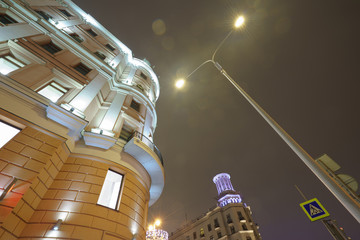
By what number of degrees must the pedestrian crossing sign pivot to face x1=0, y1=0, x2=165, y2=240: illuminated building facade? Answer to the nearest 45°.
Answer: approximately 45° to its right

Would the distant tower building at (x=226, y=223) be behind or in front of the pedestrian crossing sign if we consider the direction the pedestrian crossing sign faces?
behind

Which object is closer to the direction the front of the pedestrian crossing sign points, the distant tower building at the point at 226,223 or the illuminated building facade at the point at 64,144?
the illuminated building facade

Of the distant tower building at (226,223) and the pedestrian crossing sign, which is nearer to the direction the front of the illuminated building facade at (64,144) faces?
the pedestrian crossing sign

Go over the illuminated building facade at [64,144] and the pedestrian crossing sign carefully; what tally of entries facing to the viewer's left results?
0

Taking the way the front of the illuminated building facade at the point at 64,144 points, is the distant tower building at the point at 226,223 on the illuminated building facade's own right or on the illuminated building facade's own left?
on the illuminated building facade's own left

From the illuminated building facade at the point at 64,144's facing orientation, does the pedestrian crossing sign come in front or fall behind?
in front
